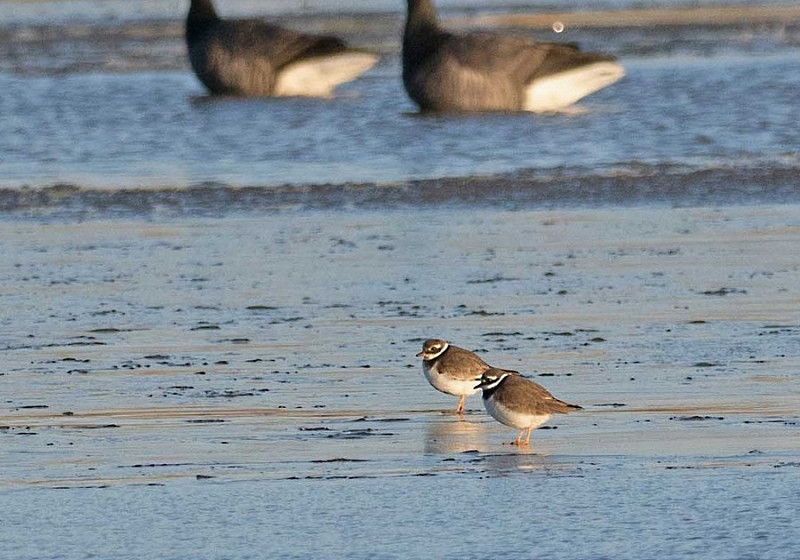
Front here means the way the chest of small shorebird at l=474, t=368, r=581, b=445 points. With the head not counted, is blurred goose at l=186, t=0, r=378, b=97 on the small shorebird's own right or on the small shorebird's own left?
on the small shorebird's own right

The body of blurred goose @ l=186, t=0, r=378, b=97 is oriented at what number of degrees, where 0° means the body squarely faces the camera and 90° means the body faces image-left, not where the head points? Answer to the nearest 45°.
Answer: approximately 90°

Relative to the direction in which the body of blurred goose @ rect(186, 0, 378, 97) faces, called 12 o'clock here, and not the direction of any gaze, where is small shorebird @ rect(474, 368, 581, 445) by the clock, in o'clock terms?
The small shorebird is roughly at 9 o'clock from the blurred goose.

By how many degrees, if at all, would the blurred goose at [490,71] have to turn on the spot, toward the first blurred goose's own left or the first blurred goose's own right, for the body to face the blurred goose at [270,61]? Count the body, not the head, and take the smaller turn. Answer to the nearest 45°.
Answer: approximately 45° to the first blurred goose's own right

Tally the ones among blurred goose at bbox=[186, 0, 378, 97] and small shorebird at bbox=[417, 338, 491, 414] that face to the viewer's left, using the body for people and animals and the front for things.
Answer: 2

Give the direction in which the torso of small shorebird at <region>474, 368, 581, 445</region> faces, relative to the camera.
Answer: to the viewer's left

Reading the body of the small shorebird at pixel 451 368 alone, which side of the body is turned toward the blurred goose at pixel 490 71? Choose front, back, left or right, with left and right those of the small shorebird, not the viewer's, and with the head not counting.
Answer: right

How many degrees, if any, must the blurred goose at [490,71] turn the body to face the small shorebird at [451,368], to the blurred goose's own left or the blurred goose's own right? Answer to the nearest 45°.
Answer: approximately 90° to the blurred goose's own left

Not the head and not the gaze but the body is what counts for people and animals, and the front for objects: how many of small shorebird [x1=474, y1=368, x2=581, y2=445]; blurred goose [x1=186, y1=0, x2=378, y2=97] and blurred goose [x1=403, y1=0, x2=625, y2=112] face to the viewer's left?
3

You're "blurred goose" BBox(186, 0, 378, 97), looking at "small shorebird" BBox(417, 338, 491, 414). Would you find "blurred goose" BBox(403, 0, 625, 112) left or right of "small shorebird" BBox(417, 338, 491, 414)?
left

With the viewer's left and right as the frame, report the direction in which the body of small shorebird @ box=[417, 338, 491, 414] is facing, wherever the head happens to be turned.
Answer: facing to the left of the viewer

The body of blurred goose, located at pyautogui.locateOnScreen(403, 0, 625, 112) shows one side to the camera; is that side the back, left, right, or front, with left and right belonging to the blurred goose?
left

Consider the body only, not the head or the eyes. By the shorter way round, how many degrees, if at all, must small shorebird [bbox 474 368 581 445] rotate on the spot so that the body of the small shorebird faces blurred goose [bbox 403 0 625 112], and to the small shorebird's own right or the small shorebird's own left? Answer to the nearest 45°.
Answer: approximately 90° to the small shorebird's own right

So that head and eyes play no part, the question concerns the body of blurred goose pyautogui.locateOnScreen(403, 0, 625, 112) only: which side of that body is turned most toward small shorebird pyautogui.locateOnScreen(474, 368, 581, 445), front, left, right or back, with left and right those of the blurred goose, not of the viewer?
left
